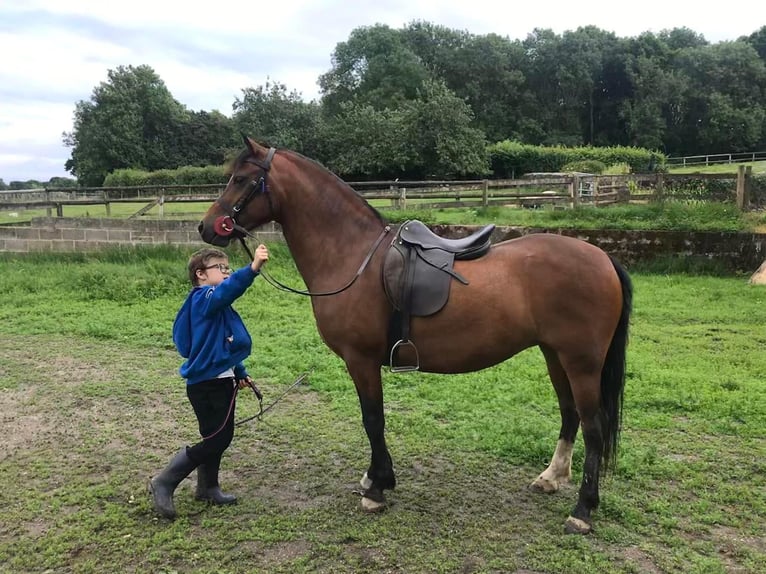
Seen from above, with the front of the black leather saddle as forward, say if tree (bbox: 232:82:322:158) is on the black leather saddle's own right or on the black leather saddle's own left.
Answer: on the black leather saddle's own right

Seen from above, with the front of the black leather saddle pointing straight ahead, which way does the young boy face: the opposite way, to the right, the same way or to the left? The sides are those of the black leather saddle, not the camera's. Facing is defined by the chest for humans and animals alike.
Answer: the opposite way

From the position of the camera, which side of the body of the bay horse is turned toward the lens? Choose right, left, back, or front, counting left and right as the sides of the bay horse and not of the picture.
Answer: left

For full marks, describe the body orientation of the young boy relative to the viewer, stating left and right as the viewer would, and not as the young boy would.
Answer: facing to the right of the viewer

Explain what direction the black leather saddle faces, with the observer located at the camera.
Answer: facing to the left of the viewer

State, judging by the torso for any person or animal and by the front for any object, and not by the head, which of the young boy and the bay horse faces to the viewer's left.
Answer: the bay horse

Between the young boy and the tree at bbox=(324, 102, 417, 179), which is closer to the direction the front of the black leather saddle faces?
the young boy

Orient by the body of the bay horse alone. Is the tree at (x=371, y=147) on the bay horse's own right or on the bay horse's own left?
on the bay horse's own right

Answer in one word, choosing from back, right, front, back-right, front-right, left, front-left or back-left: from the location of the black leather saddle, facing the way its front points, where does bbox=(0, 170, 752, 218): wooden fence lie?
right

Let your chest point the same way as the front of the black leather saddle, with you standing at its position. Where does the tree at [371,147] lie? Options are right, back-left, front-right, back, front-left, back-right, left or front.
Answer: right

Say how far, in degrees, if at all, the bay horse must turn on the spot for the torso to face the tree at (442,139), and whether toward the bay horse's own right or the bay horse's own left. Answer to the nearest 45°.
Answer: approximately 90° to the bay horse's own right
